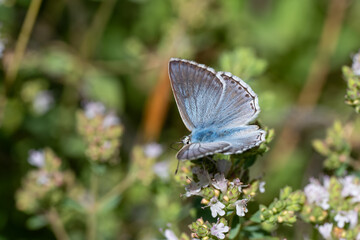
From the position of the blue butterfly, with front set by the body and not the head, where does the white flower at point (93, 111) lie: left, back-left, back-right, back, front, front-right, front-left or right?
front-right

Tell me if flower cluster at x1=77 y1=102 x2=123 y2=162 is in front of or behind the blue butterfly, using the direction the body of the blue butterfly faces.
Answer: in front

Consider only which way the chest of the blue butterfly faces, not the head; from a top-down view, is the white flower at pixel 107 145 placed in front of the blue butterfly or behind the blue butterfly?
in front

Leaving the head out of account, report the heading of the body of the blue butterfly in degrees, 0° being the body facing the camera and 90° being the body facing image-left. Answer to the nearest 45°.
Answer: approximately 90°
